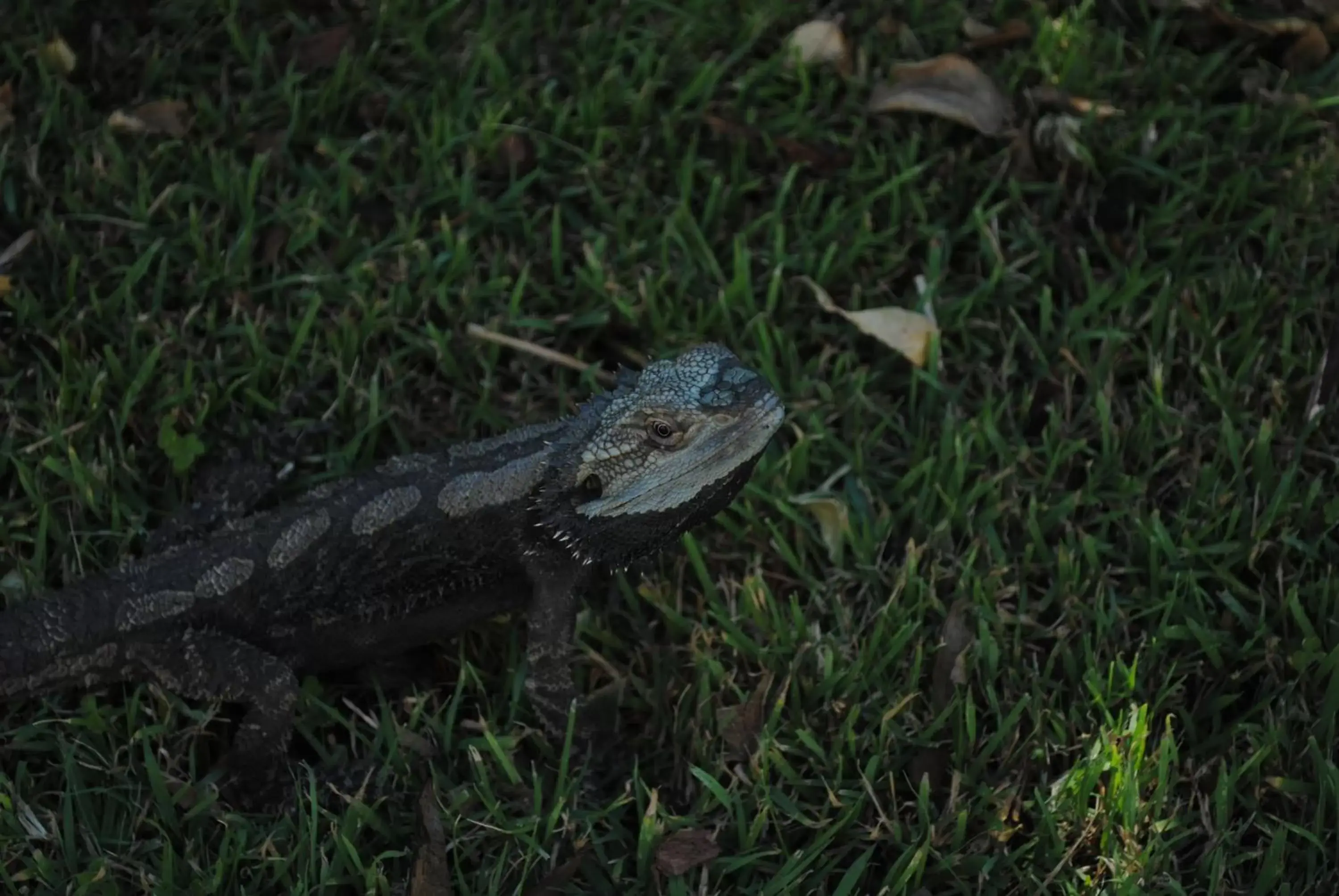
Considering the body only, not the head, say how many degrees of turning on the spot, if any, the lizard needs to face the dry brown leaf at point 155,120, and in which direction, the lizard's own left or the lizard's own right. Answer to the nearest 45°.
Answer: approximately 90° to the lizard's own left

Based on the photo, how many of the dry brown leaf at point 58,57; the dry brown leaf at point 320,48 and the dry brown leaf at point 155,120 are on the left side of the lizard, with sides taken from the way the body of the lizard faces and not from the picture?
3

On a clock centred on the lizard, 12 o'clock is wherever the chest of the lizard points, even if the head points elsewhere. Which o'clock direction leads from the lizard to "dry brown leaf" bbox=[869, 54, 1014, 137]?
The dry brown leaf is roughly at 11 o'clock from the lizard.

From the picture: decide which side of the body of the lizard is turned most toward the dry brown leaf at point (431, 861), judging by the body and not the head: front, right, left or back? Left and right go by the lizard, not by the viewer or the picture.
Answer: right

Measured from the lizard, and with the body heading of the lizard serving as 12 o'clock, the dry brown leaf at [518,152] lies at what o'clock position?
The dry brown leaf is roughly at 10 o'clock from the lizard.

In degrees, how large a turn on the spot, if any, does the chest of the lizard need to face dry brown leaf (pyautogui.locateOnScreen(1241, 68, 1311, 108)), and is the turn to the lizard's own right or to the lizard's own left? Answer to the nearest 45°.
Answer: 0° — it already faces it

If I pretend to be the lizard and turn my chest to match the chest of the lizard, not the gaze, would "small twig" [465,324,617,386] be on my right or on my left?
on my left

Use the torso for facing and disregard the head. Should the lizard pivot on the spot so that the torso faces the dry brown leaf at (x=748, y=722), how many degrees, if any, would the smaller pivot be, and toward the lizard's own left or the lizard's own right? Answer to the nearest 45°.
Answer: approximately 45° to the lizard's own right

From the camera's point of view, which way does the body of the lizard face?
to the viewer's right

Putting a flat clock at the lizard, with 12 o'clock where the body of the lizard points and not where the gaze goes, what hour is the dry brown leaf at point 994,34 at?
The dry brown leaf is roughly at 11 o'clock from the lizard.

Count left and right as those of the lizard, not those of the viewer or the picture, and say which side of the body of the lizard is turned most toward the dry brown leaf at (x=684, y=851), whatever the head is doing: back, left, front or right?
right

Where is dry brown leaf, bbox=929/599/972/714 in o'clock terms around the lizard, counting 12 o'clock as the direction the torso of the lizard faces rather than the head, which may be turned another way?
The dry brown leaf is roughly at 1 o'clock from the lizard.
